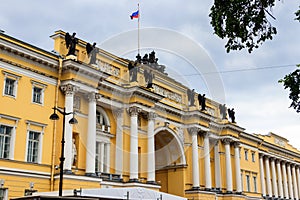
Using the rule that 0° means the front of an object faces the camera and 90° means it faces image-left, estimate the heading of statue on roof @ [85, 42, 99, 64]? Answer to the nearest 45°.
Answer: approximately 315°

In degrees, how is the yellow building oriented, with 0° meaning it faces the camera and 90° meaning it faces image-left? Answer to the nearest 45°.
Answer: approximately 315°

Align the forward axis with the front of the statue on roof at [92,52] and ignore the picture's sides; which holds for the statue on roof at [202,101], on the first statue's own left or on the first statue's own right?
on the first statue's own left
